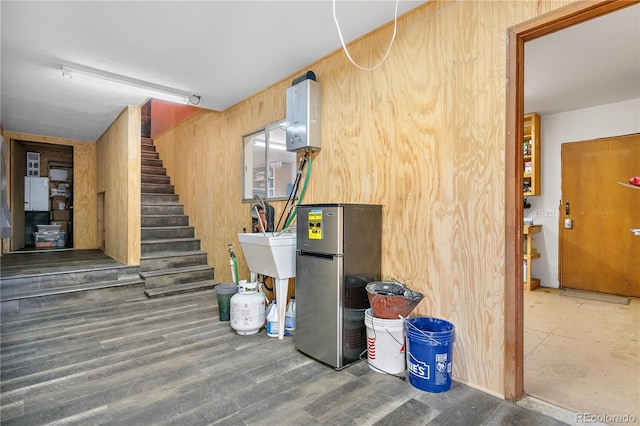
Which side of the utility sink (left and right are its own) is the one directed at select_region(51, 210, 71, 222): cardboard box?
right

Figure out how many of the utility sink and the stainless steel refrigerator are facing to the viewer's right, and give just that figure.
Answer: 0

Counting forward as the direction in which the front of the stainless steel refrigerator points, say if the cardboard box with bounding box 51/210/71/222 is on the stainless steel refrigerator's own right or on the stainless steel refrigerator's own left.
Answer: on the stainless steel refrigerator's own right

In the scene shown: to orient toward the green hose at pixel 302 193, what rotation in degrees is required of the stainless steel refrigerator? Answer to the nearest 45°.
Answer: approximately 135° to its right

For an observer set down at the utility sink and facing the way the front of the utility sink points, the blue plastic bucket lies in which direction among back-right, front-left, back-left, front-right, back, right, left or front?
left

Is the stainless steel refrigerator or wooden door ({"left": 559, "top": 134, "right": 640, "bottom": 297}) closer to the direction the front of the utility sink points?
the stainless steel refrigerator

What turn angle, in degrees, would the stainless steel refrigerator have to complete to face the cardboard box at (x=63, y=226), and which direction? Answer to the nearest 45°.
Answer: approximately 90° to its right

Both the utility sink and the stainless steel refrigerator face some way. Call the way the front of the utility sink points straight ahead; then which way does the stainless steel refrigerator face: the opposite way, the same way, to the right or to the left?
the same way

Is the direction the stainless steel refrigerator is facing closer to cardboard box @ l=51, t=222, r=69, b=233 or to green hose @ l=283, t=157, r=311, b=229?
the cardboard box

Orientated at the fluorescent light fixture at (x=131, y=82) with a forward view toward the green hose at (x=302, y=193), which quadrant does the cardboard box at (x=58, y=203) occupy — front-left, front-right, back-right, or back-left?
back-left

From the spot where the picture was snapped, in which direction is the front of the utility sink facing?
facing the viewer and to the left of the viewer

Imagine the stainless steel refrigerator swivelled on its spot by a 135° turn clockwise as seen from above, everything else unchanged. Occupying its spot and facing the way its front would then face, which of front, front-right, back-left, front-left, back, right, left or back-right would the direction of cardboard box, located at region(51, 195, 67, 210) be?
front-left

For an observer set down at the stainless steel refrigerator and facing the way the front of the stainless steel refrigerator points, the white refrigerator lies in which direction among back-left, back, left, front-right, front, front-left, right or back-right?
right

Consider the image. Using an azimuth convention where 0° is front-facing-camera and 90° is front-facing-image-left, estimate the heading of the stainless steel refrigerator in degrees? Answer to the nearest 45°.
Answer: approximately 45°

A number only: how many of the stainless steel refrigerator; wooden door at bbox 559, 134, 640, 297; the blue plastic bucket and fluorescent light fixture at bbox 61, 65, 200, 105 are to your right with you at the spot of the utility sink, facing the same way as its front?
1

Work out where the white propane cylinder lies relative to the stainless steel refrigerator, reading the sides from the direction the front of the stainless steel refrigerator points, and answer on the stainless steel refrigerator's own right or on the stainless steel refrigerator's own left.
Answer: on the stainless steel refrigerator's own right

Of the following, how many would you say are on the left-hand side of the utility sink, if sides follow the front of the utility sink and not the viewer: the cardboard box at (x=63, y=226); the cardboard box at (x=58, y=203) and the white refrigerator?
0

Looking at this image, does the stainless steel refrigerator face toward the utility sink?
no
